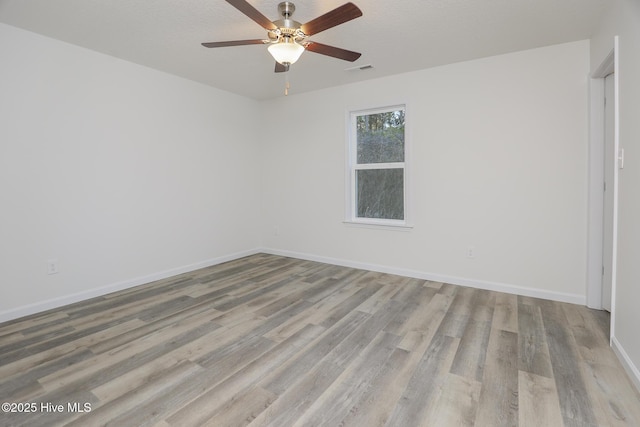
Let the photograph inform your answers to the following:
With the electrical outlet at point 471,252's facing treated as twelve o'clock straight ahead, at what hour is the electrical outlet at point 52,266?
the electrical outlet at point 52,266 is roughly at 2 o'clock from the electrical outlet at point 471,252.

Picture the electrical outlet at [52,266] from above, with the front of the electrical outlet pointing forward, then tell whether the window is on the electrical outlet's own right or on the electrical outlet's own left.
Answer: on the electrical outlet's own left

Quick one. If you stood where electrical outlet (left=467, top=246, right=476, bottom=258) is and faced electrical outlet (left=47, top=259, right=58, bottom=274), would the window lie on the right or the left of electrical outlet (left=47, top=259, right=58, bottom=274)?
right

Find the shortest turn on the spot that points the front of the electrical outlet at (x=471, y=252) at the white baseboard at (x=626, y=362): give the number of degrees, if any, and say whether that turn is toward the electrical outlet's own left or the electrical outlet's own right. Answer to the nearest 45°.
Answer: approximately 45° to the electrical outlet's own left

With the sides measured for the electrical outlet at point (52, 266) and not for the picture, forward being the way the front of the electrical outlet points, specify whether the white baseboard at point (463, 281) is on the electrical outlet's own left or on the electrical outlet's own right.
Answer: on the electrical outlet's own left

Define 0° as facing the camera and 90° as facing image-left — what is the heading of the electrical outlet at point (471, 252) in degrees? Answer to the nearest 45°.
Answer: approximately 0°

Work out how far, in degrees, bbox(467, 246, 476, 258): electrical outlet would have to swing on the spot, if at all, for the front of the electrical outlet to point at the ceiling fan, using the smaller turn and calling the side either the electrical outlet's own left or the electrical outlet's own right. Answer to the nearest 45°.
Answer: approximately 45° to the electrical outlet's own right
